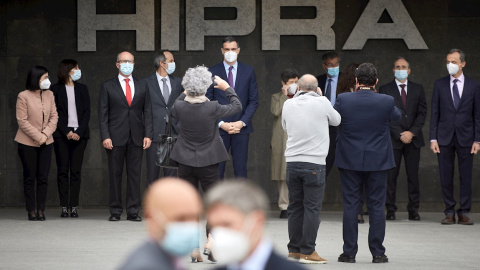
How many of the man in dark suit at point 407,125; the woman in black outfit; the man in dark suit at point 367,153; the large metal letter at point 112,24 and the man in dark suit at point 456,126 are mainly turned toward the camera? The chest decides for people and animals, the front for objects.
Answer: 4

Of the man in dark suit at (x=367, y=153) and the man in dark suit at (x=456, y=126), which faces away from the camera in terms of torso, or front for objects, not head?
the man in dark suit at (x=367, y=153)

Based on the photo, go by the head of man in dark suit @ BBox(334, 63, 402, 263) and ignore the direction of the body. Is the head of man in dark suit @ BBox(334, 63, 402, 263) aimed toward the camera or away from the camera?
away from the camera

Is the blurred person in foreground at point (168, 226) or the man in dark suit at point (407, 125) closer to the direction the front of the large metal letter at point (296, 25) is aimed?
the blurred person in foreground

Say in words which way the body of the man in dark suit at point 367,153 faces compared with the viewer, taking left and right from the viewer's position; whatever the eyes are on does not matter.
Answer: facing away from the viewer

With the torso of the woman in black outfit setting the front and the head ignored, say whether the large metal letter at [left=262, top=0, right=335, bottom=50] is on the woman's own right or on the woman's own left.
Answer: on the woman's own left

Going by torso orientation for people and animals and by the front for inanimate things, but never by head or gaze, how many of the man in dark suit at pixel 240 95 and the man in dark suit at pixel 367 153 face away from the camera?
1

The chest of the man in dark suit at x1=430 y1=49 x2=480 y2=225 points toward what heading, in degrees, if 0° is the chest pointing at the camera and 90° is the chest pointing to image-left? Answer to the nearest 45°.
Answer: approximately 0°

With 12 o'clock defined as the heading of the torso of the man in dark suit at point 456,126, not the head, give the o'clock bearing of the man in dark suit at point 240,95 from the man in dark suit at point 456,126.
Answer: the man in dark suit at point 240,95 is roughly at 2 o'clock from the man in dark suit at point 456,126.
